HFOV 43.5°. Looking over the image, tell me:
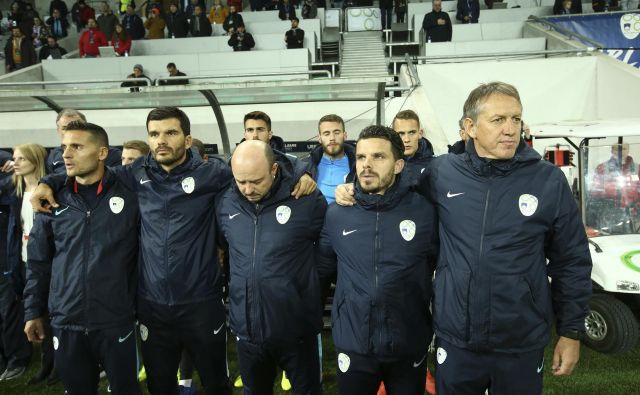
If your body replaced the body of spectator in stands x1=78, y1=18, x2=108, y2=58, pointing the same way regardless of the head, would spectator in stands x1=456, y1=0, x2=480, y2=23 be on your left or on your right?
on your left

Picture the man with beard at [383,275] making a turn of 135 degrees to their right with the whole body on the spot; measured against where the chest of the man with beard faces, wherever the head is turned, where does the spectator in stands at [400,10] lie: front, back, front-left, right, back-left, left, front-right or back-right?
front-right

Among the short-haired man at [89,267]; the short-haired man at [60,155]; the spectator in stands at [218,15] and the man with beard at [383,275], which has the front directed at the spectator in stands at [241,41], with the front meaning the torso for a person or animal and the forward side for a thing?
the spectator in stands at [218,15]

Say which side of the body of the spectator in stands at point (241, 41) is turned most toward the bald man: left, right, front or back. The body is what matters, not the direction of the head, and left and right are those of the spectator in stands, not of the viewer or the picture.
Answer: front

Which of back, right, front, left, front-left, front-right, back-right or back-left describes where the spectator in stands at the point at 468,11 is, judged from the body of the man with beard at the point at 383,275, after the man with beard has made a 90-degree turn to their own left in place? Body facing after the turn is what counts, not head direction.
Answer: left

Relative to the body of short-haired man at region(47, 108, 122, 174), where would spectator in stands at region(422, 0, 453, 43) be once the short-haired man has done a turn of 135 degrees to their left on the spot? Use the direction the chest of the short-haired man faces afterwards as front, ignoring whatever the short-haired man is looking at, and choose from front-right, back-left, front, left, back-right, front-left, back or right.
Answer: front
